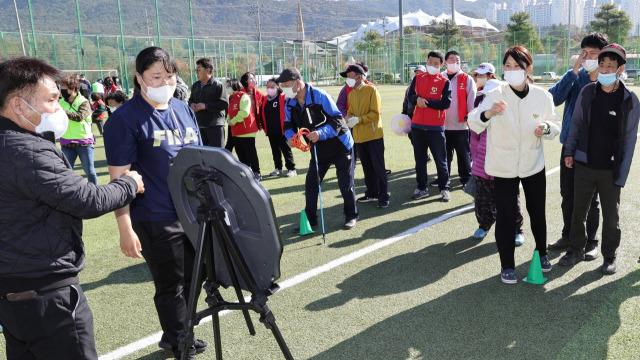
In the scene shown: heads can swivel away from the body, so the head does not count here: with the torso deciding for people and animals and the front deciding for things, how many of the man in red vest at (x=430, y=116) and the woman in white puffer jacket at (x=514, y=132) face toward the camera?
2

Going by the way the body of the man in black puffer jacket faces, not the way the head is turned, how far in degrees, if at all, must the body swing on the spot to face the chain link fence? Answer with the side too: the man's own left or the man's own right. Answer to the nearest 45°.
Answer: approximately 90° to the man's own left

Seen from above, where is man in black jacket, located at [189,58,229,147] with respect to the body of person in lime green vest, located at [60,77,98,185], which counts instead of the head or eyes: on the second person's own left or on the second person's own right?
on the second person's own left

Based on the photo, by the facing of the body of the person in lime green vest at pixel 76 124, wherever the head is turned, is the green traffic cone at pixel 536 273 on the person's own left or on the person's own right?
on the person's own left

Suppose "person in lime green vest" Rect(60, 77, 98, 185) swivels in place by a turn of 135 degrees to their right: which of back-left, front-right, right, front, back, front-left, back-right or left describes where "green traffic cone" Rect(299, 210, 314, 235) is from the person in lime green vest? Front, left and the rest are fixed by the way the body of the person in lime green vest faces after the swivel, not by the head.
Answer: back-right

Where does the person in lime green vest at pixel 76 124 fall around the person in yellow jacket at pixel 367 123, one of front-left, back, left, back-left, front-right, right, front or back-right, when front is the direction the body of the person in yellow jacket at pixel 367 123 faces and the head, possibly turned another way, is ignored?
front-right

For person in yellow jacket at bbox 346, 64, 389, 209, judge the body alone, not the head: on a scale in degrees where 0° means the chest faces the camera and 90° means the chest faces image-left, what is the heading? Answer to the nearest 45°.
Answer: approximately 45°

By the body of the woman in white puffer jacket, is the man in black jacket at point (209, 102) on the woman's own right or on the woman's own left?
on the woman's own right

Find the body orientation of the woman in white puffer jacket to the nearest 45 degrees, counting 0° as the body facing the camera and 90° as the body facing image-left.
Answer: approximately 0°

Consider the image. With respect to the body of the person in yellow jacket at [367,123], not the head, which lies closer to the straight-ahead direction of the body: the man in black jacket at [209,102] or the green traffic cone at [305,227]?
the green traffic cone

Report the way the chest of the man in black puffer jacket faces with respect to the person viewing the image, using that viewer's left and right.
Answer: facing to the right of the viewer

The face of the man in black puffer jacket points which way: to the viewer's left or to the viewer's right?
to the viewer's right
